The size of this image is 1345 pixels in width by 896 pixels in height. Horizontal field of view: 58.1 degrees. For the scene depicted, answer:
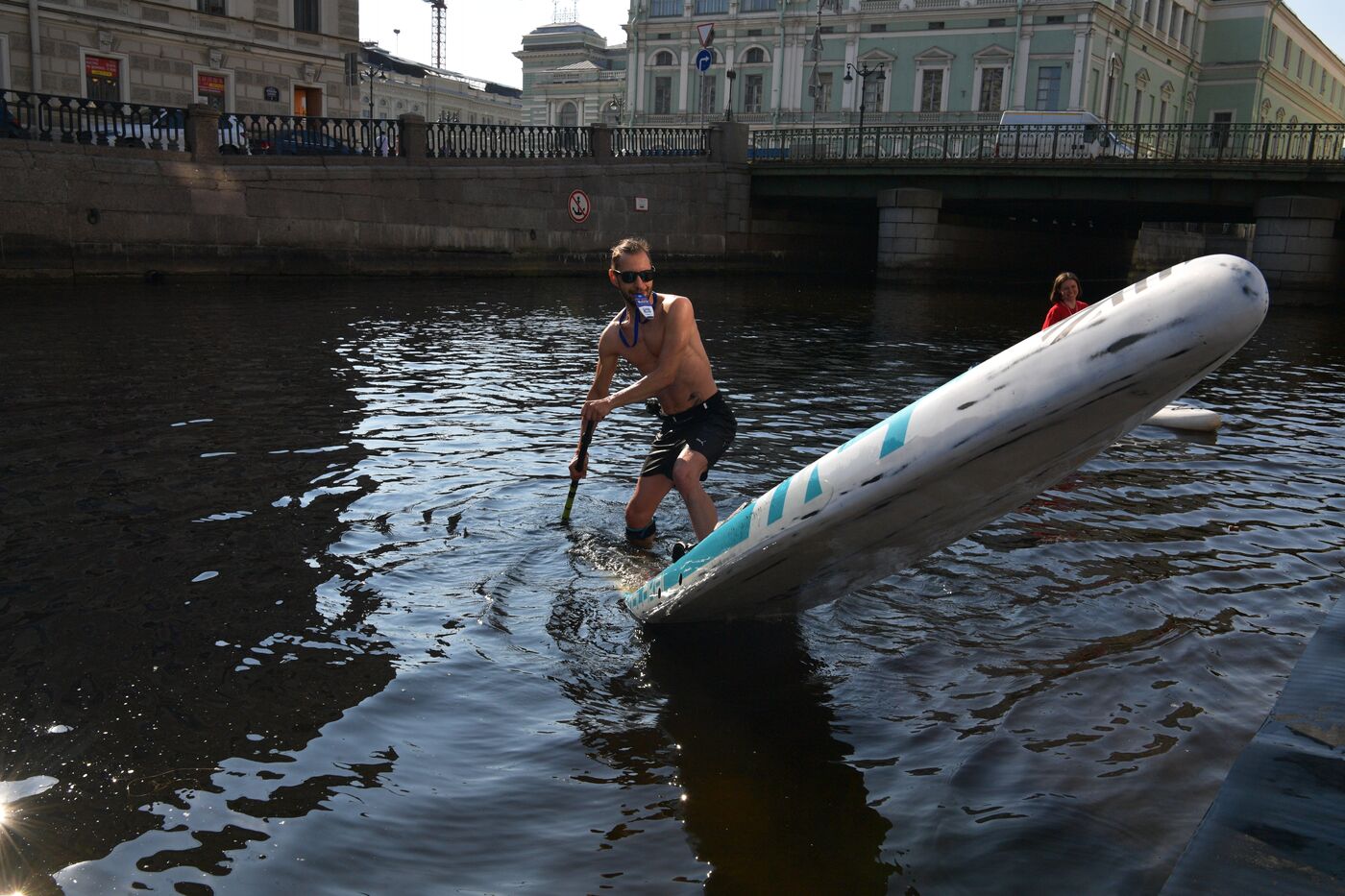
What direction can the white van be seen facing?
to the viewer's right

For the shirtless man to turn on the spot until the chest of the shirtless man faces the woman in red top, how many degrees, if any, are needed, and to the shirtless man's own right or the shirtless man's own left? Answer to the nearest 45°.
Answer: approximately 180°

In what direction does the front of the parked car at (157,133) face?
to the viewer's left

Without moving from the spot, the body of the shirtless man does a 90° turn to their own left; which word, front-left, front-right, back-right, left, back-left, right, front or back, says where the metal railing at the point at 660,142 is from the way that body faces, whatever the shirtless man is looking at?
back-left

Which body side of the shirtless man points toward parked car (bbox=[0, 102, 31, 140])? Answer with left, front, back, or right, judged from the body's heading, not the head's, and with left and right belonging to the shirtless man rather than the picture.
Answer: right

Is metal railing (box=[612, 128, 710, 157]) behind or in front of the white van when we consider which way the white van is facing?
behind

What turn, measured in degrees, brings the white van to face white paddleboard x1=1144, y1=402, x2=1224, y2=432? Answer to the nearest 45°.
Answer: approximately 90° to its right

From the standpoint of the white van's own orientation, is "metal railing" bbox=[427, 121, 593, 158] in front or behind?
behind
